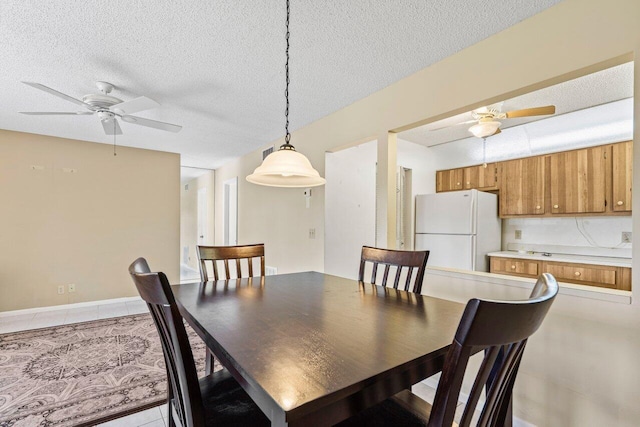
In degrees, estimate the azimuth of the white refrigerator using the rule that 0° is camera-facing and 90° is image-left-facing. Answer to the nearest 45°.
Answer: approximately 45°

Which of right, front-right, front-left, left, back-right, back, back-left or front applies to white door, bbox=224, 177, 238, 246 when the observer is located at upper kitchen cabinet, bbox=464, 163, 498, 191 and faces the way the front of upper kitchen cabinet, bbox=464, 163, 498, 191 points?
front-right

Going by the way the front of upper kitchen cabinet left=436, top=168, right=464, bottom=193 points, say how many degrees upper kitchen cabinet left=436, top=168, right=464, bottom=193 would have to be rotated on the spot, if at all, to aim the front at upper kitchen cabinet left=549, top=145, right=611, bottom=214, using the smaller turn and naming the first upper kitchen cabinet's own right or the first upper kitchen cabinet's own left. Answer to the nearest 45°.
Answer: approximately 90° to the first upper kitchen cabinet's own left

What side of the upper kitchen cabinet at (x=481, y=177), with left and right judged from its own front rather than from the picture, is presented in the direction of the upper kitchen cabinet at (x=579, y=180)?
left

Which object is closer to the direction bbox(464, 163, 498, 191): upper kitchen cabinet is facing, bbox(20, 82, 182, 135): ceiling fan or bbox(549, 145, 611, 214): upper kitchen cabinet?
the ceiling fan

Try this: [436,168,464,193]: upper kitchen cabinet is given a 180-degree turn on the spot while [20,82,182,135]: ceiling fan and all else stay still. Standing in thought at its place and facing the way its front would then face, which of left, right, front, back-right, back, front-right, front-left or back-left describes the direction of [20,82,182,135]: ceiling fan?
back

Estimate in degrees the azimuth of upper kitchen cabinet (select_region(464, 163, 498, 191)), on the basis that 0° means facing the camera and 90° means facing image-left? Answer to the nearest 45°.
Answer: approximately 45°

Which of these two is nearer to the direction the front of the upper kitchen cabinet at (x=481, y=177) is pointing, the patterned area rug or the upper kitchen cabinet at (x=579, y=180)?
the patterned area rug

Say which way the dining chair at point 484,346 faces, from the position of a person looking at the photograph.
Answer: facing away from the viewer and to the left of the viewer

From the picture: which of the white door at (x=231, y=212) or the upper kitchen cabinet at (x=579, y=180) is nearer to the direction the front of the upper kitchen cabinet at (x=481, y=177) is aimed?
the white door

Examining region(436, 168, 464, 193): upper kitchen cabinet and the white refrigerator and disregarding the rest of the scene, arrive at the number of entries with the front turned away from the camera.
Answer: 0

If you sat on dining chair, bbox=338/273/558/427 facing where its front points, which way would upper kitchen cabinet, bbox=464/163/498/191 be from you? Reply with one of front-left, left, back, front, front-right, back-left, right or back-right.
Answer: front-right
